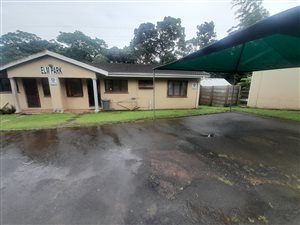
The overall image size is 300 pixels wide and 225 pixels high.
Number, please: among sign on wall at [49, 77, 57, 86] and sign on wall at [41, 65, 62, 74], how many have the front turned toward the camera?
2

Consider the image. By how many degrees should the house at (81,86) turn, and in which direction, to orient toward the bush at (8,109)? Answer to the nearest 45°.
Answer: approximately 90° to its right

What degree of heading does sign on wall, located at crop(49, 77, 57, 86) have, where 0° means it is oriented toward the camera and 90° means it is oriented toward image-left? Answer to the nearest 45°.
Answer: approximately 0°

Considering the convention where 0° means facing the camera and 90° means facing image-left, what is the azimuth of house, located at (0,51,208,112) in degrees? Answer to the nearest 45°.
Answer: approximately 0°

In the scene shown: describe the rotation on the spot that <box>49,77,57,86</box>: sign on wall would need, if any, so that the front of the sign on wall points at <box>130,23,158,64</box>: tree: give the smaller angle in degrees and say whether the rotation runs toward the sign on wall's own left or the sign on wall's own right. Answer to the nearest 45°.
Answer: approximately 135° to the sign on wall's own left

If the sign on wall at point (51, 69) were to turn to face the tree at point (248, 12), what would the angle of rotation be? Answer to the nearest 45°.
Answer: approximately 90° to its left

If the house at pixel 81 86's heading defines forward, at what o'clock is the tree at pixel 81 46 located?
The tree is roughly at 6 o'clock from the house.
